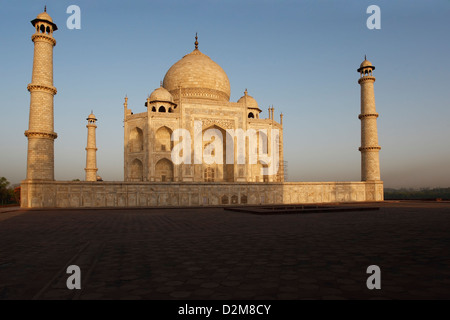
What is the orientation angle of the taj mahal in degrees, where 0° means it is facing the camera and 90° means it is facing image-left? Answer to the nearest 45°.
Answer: approximately 0°
